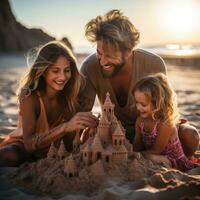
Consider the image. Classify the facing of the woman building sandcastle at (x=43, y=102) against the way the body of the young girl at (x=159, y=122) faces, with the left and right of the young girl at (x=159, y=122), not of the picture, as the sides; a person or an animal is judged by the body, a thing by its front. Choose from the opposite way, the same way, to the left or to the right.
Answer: to the left

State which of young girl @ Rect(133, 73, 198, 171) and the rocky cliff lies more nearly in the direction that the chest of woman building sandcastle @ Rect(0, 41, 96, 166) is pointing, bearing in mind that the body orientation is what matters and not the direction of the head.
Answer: the young girl

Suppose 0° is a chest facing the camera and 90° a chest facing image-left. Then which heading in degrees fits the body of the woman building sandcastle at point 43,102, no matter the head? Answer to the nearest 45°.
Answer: approximately 315°

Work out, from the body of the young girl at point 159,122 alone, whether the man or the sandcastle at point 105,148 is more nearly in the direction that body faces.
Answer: the sandcastle

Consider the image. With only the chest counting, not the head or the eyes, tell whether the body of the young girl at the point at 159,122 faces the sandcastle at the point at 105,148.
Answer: yes

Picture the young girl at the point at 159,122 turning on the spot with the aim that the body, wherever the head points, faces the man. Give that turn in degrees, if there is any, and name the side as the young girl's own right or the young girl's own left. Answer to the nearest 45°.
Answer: approximately 90° to the young girl's own right

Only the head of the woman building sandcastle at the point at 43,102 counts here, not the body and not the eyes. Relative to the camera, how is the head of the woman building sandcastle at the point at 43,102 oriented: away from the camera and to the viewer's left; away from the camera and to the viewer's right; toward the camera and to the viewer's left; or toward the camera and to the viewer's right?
toward the camera and to the viewer's right

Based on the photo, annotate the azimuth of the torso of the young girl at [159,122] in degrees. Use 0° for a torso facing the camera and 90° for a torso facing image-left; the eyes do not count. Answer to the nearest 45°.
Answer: approximately 45°

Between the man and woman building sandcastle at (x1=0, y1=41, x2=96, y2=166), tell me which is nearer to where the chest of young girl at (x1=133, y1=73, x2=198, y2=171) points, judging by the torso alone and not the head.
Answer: the woman building sandcastle

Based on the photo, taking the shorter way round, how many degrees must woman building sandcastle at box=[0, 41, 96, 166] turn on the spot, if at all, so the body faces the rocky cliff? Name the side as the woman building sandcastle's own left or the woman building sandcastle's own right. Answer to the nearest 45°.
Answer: approximately 135° to the woman building sandcastle's own left
